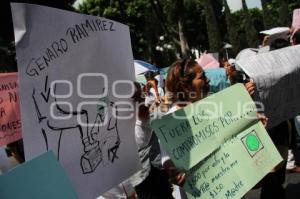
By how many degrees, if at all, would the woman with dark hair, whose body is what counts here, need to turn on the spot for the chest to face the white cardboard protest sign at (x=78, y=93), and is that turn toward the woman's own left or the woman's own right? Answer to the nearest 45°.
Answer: approximately 135° to the woman's own right

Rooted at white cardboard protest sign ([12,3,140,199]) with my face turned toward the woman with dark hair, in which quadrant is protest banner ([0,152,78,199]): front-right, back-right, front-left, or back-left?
back-right

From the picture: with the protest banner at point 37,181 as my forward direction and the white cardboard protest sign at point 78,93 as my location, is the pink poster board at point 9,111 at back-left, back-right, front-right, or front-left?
back-right
